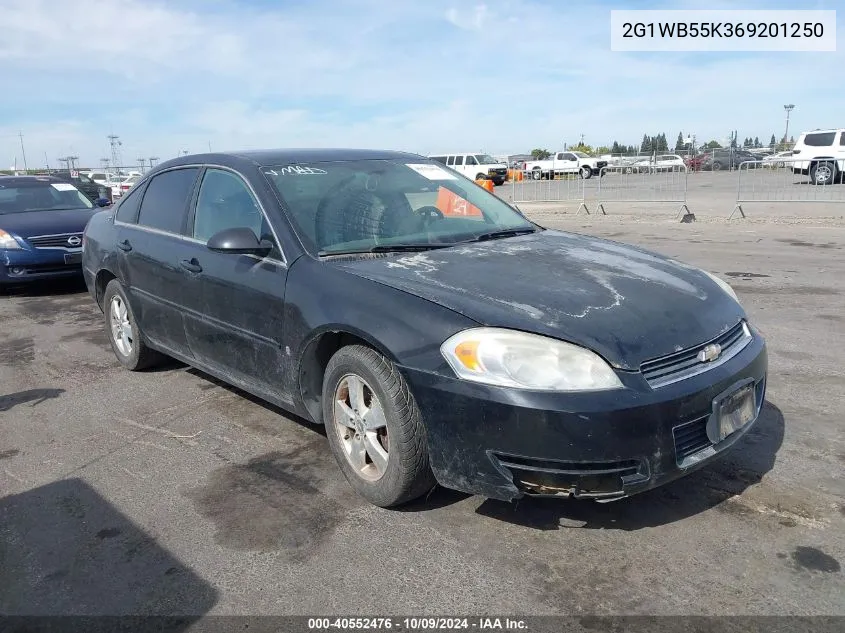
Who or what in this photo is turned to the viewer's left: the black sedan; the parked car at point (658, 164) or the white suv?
the parked car

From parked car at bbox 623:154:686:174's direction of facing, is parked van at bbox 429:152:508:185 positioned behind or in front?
in front

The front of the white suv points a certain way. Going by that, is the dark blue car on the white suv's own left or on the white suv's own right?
on the white suv's own right

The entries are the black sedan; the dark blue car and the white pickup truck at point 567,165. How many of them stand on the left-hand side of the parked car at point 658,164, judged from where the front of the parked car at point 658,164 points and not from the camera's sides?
2

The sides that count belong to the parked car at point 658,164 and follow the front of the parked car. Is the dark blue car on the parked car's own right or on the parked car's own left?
on the parked car's own left

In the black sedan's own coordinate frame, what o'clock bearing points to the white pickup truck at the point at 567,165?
The white pickup truck is roughly at 8 o'clock from the black sedan.

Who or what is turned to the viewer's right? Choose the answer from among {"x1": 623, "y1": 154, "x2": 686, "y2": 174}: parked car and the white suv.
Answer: the white suv

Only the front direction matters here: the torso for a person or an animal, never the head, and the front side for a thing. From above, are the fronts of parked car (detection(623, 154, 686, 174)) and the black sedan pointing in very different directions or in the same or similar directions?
very different directions

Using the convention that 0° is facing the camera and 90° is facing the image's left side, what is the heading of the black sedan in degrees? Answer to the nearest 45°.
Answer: approximately 315°

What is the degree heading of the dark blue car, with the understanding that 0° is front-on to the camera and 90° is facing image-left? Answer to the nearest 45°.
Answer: approximately 315°

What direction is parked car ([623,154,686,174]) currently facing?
to the viewer's left
